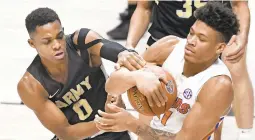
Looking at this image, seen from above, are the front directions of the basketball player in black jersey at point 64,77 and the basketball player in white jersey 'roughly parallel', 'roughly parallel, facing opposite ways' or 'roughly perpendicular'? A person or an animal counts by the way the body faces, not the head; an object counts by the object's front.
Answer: roughly perpendicular

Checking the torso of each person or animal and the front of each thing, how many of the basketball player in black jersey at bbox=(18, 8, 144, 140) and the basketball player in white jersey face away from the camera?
0

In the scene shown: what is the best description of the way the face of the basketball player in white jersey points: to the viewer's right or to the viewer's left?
to the viewer's left

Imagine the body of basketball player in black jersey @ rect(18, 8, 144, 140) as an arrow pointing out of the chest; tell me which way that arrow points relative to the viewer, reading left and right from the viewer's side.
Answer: facing the viewer and to the right of the viewer

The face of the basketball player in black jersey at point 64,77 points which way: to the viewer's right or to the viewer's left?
to the viewer's right

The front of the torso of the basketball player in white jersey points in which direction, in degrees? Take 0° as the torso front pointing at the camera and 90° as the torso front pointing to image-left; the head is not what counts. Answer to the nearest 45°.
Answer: approximately 45°
